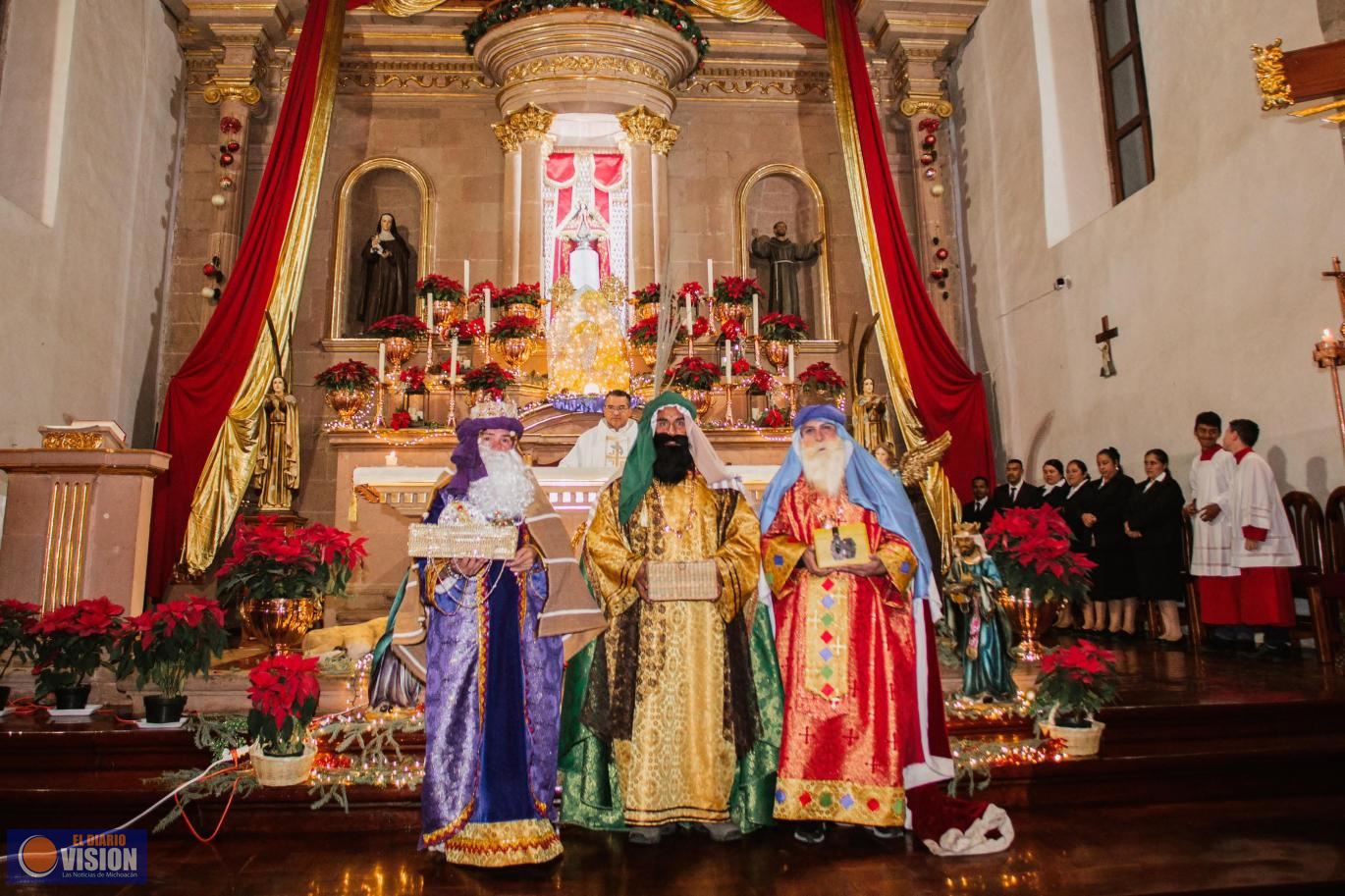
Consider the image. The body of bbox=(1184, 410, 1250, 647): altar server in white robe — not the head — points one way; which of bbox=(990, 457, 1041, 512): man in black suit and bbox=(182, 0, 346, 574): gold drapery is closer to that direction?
the gold drapery

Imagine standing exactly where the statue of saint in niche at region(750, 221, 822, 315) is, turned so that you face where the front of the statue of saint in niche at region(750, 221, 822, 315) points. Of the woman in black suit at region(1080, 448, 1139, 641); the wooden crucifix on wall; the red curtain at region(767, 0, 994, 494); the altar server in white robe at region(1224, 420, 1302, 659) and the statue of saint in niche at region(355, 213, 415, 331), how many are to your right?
1

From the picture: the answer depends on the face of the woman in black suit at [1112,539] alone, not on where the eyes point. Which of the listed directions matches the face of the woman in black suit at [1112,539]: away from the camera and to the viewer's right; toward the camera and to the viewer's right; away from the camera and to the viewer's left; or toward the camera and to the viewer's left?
toward the camera and to the viewer's left

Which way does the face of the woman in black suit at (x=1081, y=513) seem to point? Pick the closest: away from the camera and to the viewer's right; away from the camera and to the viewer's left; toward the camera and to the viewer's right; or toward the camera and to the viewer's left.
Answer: toward the camera and to the viewer's left

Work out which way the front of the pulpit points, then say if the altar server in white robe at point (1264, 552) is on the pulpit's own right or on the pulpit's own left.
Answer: on the pulpit's own left

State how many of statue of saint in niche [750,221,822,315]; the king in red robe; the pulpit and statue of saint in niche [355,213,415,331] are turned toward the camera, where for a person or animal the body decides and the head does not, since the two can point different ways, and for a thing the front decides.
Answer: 4

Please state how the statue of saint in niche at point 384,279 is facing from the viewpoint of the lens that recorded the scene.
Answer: facing the viewer

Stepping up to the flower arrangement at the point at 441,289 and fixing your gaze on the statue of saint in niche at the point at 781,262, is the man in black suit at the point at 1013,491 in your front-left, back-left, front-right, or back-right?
front-right

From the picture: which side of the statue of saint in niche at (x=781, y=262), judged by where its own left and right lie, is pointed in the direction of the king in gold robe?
front

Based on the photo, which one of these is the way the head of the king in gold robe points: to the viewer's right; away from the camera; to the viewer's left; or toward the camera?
toward the camera

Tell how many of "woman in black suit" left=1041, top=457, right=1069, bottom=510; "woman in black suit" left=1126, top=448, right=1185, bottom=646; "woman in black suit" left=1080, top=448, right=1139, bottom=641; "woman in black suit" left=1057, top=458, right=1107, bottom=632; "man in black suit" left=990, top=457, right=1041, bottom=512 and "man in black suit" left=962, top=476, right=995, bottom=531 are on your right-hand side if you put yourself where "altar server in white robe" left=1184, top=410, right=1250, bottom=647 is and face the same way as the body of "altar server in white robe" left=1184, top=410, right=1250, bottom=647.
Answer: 6

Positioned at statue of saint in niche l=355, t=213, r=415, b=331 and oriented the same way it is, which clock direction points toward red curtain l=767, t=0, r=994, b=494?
The red curtain is roughly at 10 o'clock from the statue of saint in niche.

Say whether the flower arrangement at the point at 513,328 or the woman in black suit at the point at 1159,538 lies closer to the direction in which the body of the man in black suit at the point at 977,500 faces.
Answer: the flower arrangement

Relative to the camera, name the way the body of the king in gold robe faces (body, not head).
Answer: toward the camera
